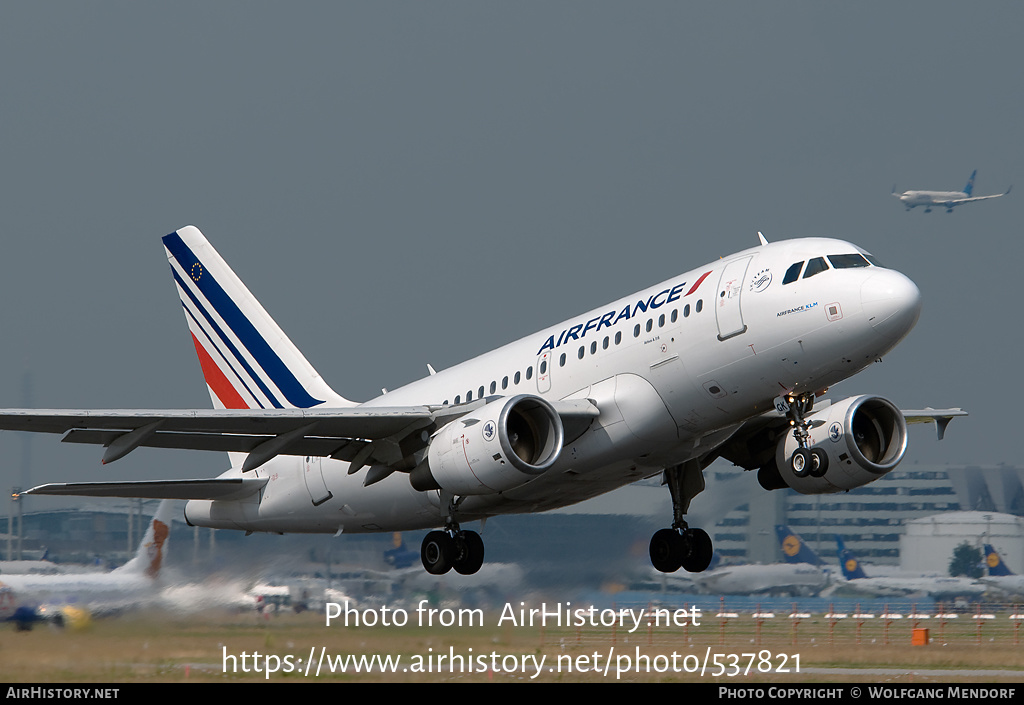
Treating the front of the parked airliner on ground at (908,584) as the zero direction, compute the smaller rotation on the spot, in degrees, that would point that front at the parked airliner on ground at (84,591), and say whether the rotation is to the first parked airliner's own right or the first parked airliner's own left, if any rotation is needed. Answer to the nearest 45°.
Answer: approximately 135° to the first parked airliner's own right

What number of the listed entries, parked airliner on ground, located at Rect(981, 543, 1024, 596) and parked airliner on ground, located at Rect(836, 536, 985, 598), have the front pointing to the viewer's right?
2

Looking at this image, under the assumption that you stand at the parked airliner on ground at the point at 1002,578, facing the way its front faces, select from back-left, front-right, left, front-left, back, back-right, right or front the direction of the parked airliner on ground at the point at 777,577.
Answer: back-right

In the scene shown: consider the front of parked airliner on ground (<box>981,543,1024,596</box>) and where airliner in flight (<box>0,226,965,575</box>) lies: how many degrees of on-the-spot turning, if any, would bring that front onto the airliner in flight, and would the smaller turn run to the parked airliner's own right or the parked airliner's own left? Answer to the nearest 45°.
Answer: approximately 90° to the parked airliner's own right

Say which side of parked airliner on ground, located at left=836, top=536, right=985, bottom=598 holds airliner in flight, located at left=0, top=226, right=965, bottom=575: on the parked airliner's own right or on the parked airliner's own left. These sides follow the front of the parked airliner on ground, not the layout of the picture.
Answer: on the parked airliner's own right

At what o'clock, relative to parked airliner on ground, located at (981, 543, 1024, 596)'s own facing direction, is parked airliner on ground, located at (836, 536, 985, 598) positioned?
parked airliner on ground, located at (836, 536, 985, 598) is roughly at 5 o'clock from parked airliner on ground, located at (981, 543, 1024, 596).

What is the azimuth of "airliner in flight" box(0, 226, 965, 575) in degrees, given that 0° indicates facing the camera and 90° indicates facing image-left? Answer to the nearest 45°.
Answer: approximately 315°

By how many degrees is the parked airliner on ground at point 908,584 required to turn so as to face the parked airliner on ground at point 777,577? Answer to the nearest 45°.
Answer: approximately 135° to its right

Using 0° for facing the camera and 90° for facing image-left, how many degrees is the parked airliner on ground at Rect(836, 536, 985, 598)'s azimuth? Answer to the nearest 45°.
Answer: approximately 270°

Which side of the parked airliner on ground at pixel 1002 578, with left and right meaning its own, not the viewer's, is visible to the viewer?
right
